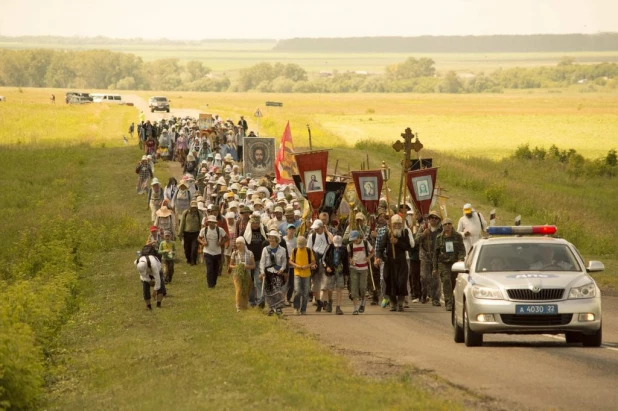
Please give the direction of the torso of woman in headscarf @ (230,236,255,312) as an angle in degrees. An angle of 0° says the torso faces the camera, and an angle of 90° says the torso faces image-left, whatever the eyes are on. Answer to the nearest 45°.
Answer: approximately 0°

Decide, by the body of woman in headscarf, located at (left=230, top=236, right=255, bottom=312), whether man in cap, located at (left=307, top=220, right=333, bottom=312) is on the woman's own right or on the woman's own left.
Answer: on the woman's own left

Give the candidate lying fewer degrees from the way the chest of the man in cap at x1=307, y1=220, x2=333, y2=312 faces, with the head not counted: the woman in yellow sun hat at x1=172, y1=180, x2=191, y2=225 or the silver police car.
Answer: the silver police car

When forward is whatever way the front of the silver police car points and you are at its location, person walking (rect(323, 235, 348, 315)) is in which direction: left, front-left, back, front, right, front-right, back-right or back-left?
back-right

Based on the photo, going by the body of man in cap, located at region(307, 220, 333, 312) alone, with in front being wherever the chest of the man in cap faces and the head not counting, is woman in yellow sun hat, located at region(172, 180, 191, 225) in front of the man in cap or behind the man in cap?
behind

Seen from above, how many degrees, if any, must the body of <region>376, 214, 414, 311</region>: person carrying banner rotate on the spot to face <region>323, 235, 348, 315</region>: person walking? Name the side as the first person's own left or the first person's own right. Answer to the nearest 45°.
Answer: approximately 45° to the first person's own right
